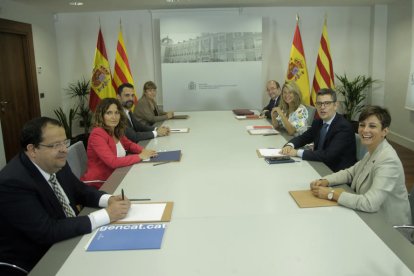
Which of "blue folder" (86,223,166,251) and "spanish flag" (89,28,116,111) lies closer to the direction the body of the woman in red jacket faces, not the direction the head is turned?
the blue folder

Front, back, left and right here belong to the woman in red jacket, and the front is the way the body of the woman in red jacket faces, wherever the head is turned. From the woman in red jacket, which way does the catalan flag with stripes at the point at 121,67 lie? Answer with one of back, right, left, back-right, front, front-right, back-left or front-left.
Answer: back-left

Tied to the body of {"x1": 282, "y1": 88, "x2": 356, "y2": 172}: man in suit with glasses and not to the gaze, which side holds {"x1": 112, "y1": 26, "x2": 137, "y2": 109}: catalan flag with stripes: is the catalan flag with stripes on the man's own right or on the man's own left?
on the man's own right

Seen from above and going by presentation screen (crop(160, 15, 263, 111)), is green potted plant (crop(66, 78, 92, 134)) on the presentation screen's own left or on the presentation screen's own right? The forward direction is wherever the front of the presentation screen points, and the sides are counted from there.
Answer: on the presentation screen's own right

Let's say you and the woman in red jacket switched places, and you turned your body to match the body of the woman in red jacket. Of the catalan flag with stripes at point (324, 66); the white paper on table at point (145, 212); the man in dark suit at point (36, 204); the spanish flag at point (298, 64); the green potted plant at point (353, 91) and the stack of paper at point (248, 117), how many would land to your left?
4

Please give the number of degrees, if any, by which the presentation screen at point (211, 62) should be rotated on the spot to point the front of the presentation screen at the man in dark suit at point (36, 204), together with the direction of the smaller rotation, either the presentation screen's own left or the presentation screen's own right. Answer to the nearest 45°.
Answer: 0° — it already faces them

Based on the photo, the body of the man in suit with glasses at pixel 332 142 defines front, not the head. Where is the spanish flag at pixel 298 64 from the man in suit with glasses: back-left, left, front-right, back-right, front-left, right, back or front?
back-right

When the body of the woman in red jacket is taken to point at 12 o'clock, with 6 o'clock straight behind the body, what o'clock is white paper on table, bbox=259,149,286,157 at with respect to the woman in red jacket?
The white paper on table is roughly at 11 o'clock from the woman in red jacket.

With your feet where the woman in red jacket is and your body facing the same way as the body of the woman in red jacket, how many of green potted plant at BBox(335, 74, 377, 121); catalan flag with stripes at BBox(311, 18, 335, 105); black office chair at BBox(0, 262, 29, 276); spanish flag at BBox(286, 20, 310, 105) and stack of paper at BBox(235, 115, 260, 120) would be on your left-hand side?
4

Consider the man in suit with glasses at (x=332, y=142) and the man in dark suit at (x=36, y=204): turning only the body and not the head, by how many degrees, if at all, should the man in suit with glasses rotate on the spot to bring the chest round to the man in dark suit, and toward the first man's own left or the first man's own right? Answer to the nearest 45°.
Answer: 0° — they already face them

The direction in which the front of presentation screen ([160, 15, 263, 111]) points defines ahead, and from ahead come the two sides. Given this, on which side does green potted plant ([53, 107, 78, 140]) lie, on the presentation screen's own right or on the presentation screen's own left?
on the presentation screen's own right

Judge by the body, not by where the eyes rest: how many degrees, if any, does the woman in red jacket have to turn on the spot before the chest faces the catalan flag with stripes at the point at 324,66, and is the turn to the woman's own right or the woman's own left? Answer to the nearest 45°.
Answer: approximately 90° to the woman's own left

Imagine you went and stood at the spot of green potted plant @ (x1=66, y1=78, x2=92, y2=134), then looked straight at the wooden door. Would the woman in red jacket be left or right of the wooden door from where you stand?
left

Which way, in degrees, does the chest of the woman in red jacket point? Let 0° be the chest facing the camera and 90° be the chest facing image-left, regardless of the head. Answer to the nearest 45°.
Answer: approximately 315°
